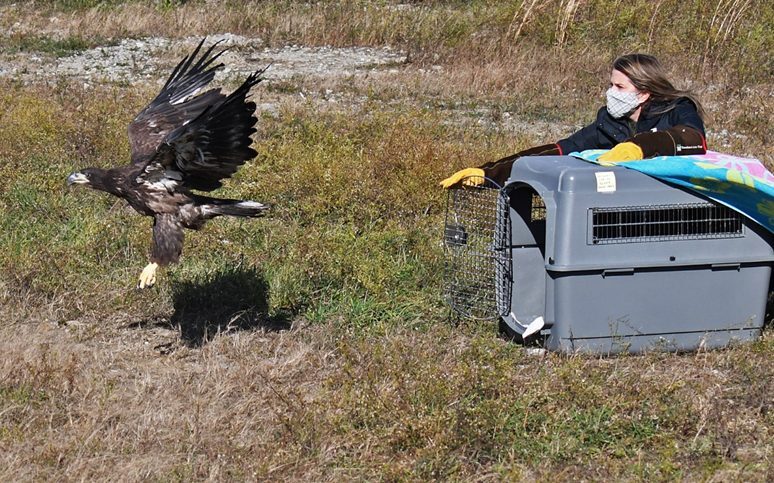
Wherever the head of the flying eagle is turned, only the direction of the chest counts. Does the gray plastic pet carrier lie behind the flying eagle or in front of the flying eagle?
behind

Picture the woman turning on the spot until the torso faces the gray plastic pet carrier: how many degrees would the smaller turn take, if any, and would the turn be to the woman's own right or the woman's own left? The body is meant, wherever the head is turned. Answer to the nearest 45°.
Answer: approximately 45° to the woman's own left

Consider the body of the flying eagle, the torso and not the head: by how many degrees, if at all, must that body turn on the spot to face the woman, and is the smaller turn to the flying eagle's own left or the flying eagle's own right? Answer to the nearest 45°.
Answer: approximately 180°

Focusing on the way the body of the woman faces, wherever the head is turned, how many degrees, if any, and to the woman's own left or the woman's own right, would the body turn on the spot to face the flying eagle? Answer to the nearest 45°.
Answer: approximately 45° to the woman's own right

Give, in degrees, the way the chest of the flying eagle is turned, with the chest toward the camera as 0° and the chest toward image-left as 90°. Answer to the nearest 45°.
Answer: approximately 90°
